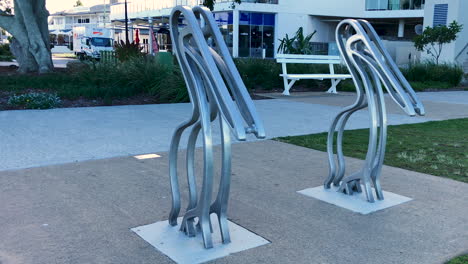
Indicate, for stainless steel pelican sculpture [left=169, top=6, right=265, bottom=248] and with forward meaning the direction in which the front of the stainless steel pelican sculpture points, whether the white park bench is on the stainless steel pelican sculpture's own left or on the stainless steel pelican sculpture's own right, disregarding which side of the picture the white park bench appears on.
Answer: on the stainless steel pelican sculpture's own left

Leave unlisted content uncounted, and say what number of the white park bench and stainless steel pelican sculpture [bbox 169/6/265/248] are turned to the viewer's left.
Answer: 0

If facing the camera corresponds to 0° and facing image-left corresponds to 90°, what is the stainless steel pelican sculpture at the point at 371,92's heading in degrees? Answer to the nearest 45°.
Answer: approximately 315°

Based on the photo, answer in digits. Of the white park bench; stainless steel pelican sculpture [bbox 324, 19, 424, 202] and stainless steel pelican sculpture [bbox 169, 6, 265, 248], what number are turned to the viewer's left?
0

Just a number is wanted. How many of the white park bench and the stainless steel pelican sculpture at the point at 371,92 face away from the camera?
0

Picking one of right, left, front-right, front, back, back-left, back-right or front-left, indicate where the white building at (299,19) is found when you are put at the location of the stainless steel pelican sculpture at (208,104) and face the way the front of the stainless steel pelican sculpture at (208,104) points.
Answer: back-left

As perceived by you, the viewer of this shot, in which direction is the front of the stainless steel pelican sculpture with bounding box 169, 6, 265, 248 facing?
facing the viewer and to the right of the viewer

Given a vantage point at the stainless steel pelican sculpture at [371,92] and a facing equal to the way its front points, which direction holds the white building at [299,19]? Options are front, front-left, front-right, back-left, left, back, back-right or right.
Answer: back-left

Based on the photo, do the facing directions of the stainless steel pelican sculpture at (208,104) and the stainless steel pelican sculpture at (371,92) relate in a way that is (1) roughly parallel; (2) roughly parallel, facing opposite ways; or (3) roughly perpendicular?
roughly parallel

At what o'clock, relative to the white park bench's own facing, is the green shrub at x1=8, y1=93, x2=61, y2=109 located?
The green shrub is roughly at 3 o'clock from the white park bench.

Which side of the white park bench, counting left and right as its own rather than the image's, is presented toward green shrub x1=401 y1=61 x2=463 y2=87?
left

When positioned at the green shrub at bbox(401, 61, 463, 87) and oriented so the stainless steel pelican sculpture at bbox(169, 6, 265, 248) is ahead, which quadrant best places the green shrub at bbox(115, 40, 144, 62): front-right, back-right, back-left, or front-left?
front-right

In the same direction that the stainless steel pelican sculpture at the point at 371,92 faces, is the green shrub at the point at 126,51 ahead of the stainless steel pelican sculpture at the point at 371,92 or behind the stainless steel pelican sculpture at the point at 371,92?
behind

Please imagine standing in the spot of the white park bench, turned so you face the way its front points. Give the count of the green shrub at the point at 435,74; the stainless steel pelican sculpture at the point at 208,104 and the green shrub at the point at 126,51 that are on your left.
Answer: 1
